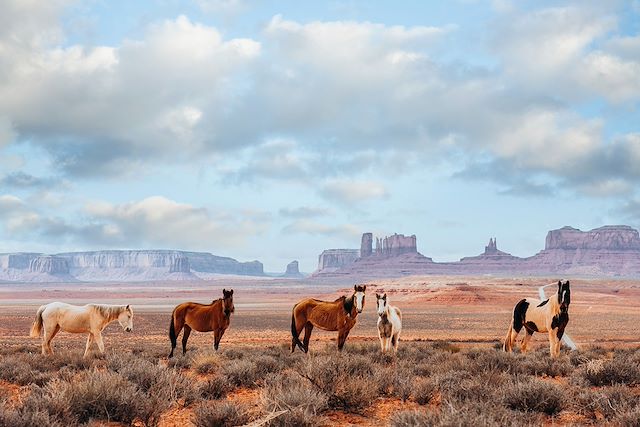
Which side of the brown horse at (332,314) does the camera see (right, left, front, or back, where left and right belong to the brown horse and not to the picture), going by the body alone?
right

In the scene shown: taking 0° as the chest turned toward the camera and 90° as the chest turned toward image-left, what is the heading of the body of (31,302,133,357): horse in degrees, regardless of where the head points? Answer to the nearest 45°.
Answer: approximately 270°

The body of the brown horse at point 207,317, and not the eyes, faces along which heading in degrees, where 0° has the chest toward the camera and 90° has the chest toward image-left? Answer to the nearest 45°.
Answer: approximately 270°

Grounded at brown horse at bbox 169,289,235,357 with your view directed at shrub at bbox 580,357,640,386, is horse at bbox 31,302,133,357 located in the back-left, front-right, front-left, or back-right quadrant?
back-right

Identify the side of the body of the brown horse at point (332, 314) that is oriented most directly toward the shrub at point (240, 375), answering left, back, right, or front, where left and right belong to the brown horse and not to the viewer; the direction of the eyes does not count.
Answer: right

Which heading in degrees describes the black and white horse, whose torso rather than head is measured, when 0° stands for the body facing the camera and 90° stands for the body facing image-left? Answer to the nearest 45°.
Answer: approximately 315°

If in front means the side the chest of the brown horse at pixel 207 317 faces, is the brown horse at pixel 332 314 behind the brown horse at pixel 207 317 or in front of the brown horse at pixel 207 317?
in front

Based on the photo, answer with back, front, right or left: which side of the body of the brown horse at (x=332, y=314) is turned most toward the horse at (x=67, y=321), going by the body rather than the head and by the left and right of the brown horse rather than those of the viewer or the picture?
back
